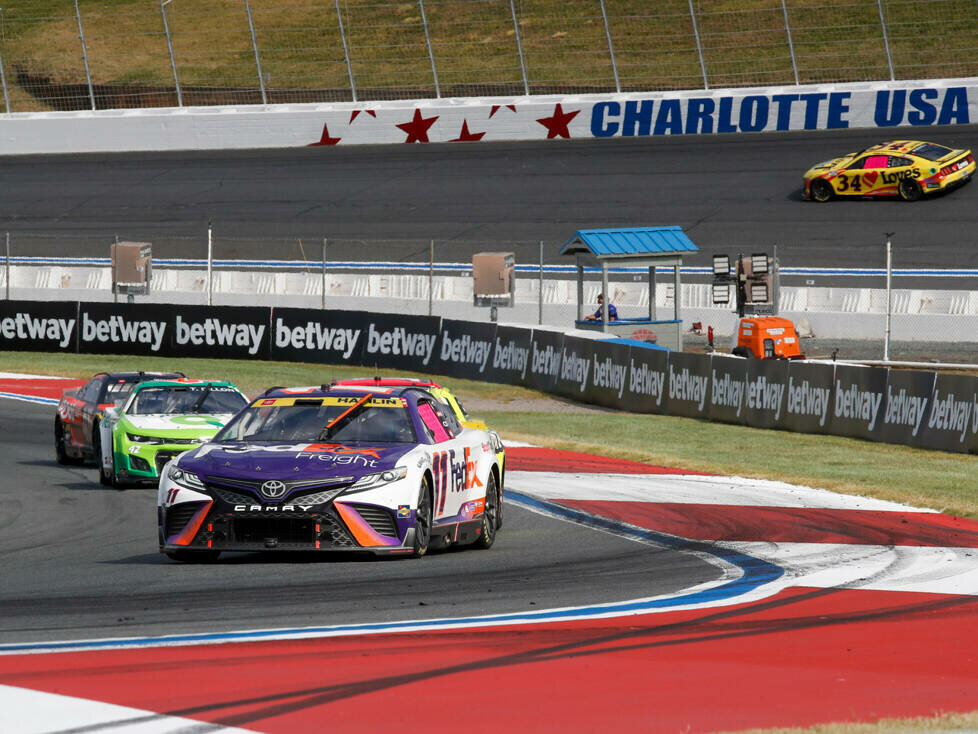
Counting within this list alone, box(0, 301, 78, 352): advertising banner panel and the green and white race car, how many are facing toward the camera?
2

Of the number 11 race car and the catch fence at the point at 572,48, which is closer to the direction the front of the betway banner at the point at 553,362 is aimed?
the number 11 race car

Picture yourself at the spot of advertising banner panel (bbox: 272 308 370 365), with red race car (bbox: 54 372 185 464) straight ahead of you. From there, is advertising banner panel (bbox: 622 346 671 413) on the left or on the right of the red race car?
left

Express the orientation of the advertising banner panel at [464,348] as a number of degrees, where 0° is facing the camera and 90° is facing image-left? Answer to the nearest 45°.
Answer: approximately 45°

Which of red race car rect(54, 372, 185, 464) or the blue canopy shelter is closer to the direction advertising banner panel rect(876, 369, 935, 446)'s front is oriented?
the red race car

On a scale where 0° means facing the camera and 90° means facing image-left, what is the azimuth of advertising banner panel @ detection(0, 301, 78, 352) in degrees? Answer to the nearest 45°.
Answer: approximately 0°

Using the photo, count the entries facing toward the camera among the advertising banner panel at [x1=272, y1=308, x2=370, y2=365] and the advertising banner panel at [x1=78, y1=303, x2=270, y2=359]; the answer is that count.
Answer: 2

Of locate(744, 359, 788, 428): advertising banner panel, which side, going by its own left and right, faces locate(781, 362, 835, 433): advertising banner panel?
left

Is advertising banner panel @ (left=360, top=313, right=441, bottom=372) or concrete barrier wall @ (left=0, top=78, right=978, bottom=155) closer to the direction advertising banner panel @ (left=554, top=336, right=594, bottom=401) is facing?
the advertising banner panel

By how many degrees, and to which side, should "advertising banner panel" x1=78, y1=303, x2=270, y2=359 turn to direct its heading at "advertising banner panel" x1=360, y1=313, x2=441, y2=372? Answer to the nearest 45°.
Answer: approximately 45° to its left

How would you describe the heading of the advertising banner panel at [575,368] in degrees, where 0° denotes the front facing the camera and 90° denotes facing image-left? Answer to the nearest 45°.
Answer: approximately 45°
